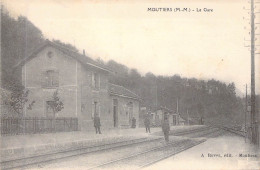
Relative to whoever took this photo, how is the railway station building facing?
facing the viewer and to the right of the viewer

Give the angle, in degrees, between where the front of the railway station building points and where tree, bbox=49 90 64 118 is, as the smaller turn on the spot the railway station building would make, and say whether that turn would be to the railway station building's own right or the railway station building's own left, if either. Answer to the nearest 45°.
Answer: approximately 45° to the railway station building's own right

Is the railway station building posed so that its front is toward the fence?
no
